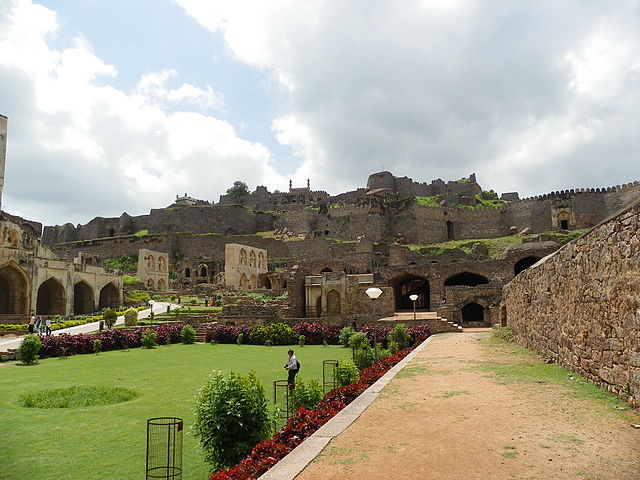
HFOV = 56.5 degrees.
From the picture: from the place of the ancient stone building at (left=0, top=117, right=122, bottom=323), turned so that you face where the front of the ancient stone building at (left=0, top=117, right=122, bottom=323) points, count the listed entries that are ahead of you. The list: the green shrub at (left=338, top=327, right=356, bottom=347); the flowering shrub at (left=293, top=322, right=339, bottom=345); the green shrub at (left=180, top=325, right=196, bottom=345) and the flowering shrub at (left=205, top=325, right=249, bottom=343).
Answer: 4

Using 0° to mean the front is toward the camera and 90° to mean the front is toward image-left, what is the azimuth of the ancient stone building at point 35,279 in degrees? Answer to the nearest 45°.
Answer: approximately 315°

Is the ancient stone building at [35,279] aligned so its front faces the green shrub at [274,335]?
yes

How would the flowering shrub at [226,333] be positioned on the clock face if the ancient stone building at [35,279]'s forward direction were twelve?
The flowering shrub is roughly at 12 o'clock from the ancient stone building.

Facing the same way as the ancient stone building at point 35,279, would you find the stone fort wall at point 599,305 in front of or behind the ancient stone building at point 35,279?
in front

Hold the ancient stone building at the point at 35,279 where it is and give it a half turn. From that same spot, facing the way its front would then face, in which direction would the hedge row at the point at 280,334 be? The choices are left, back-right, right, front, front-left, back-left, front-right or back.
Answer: back

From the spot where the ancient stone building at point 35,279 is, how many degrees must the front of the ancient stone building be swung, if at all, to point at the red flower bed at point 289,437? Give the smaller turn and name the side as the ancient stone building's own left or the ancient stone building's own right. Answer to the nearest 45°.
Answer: approximately 45° to the ancient stone building's own right

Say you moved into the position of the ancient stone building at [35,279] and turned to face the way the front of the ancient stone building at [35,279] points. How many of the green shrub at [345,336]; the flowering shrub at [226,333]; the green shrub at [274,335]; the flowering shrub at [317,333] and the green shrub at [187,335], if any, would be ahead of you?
5

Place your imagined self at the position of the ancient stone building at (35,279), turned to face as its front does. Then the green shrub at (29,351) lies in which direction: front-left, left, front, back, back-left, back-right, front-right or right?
front-right

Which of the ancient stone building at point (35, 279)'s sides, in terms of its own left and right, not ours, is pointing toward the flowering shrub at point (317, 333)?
front

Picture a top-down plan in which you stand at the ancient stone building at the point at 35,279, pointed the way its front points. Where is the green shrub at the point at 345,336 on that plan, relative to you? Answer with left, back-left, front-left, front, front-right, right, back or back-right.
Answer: front

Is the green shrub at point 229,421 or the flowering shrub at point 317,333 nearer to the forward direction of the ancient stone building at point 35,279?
the flowering shrub

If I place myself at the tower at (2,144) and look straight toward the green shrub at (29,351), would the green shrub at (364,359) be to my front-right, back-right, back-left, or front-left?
front-left

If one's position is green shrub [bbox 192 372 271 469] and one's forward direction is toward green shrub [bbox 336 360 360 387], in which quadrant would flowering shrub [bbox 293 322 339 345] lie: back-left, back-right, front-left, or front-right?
front-left

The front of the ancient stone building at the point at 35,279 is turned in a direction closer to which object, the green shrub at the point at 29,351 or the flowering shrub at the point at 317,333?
the flowering shrub
